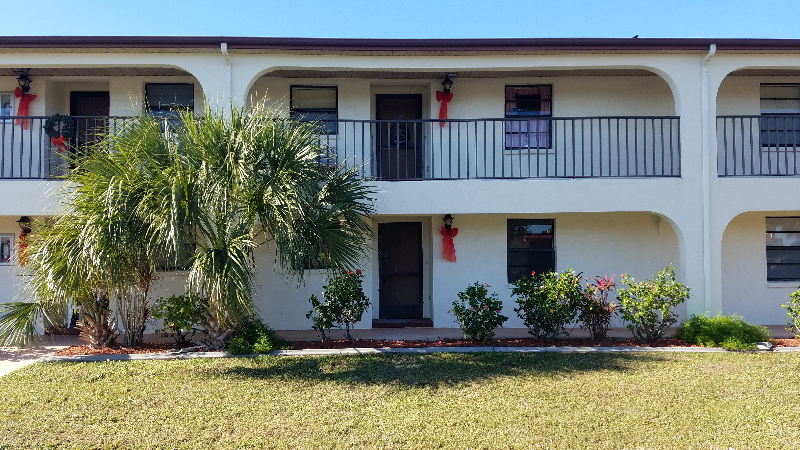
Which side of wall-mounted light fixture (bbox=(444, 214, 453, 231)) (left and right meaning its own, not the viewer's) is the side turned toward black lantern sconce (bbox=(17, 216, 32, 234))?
right

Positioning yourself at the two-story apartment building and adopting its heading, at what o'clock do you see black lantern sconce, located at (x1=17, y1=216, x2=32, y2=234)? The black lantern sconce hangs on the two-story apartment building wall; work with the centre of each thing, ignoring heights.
The black lantern sconce is roughly at 3 o'clock from the two-story apartment building.

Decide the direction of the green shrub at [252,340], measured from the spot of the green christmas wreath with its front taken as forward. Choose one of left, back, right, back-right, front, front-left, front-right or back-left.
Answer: front-left

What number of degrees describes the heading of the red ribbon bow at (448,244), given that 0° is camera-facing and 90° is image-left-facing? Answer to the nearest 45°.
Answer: approximately 0°

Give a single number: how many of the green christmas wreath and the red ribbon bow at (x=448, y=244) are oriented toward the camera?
2

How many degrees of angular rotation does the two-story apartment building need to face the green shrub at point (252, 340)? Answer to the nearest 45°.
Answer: approximately 45° to its right

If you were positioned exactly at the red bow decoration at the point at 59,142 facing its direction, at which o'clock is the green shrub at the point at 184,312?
The green shrub is roughly at 11 o'clock from the red bow decoration.

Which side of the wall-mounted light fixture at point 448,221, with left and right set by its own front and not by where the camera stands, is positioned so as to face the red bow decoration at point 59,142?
right
